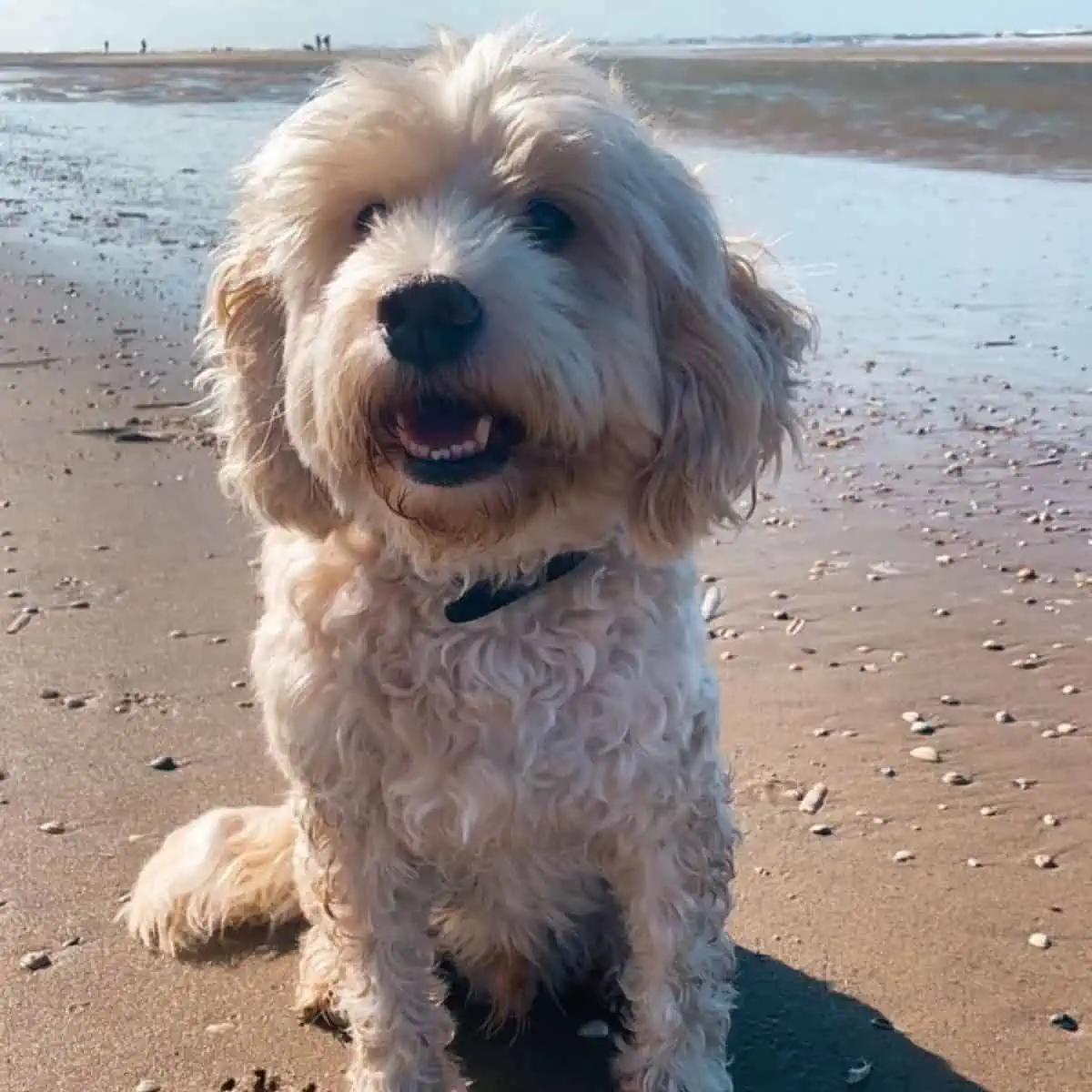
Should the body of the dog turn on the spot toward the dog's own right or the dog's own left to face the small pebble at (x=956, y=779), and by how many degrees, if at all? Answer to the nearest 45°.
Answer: approximately 135° to the dog's own left

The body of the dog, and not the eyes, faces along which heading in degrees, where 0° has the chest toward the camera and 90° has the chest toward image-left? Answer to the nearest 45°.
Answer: approximately 0°

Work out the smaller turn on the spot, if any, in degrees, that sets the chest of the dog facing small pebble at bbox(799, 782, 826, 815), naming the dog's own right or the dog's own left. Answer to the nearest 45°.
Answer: approximately 135° to the dog's own left
